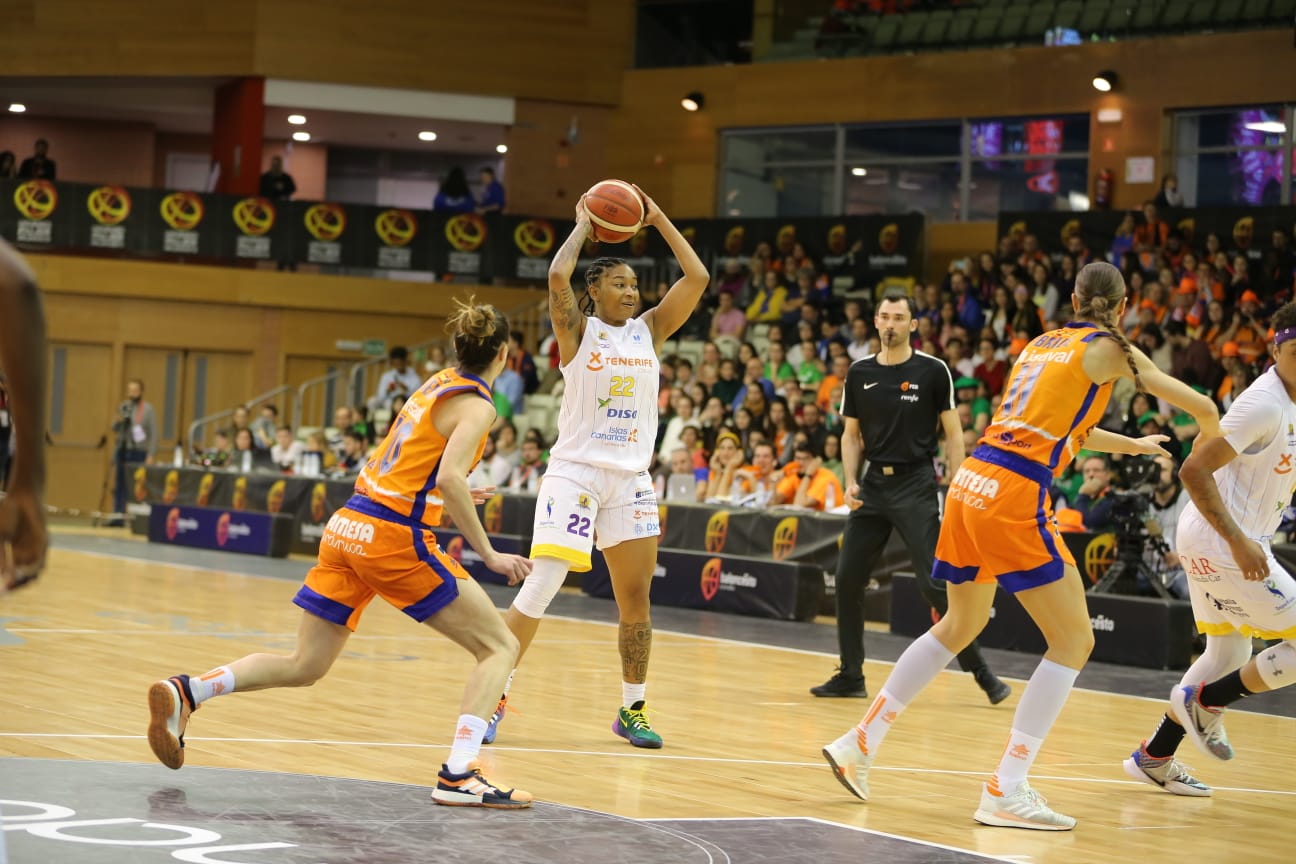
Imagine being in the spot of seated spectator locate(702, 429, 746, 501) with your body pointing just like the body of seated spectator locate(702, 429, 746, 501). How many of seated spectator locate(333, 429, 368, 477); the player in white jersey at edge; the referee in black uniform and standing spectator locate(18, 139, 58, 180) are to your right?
2

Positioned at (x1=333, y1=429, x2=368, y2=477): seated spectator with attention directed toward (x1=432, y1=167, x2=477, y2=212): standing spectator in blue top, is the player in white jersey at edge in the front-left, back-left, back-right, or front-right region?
back-right

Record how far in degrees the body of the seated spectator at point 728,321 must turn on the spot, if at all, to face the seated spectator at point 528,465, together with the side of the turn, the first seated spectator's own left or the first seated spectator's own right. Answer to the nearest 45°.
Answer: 0° — they already face them

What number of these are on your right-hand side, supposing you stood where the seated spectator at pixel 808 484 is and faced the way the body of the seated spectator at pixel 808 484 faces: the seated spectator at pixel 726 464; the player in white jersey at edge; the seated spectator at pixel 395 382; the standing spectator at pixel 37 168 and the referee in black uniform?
3

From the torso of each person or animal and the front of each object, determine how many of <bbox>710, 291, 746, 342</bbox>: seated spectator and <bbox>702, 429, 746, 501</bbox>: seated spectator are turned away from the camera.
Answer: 0

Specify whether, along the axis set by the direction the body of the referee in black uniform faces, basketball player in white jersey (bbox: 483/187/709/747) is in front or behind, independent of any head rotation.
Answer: in front

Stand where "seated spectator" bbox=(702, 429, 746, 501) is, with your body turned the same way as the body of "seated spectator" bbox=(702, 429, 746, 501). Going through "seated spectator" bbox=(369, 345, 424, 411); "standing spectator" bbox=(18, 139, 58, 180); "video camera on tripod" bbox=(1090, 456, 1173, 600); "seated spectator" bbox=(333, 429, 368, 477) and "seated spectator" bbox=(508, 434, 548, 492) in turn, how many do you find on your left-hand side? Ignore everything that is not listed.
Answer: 1

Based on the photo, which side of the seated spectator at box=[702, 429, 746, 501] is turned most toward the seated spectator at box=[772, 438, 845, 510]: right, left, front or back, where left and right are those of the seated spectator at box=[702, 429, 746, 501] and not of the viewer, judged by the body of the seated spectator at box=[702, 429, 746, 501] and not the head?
left

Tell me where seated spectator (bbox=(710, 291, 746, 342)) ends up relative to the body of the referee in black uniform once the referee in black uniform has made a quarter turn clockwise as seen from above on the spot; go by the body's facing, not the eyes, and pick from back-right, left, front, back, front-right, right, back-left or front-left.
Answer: right

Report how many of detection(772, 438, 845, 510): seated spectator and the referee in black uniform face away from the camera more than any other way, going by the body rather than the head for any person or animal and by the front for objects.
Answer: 0

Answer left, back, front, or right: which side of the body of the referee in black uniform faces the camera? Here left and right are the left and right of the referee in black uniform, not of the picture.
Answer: front

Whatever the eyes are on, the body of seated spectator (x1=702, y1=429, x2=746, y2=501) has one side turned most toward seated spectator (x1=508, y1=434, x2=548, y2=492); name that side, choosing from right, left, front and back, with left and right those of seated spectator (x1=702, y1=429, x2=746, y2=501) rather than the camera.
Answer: right

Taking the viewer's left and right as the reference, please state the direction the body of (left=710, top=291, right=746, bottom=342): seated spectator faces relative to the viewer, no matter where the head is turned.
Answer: facing the viewer and to the left of the viewer

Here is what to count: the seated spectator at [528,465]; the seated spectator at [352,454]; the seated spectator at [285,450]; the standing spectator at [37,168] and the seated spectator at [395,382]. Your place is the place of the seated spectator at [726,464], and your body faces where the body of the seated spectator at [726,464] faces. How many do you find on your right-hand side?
5

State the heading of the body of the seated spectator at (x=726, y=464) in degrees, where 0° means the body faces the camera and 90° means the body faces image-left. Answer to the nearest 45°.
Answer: approximately 45°
